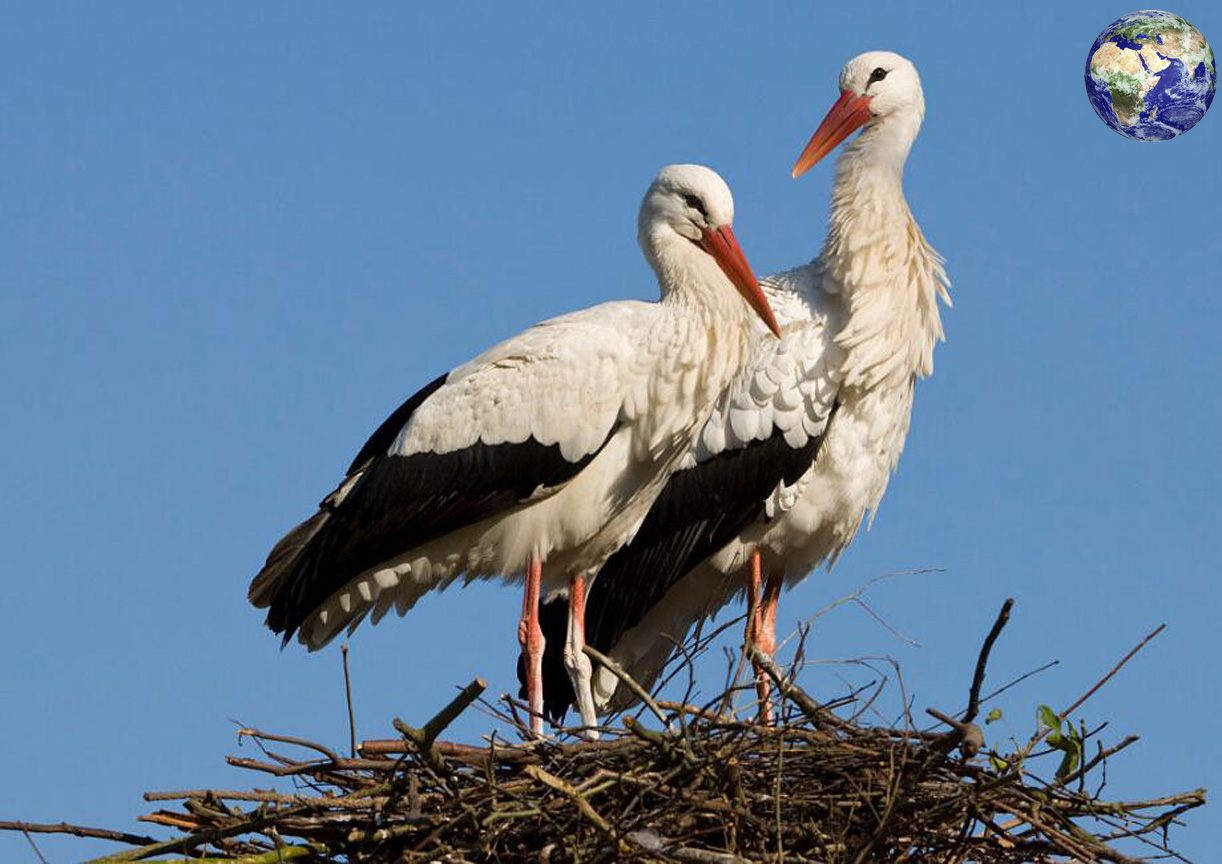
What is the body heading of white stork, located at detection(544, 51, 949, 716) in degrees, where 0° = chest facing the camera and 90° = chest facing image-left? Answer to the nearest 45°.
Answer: approximately 315°

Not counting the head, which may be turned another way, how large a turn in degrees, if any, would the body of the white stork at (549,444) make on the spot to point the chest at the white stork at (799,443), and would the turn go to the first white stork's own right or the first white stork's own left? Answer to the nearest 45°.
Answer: approximately 45° to the first white stork's own left

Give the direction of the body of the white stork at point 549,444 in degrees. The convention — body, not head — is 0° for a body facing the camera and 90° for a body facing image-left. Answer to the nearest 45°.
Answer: approximately 270°

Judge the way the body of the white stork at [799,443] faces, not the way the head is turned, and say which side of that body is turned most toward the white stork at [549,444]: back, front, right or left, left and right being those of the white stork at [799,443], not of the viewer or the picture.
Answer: right
